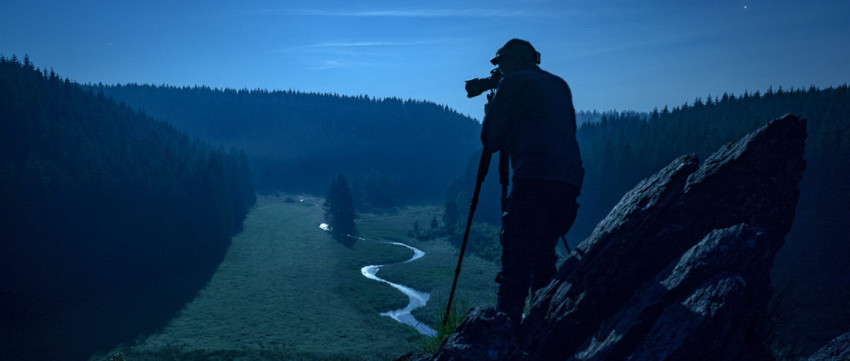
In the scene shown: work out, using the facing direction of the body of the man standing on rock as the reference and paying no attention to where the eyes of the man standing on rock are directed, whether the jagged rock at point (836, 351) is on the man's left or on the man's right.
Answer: on the man's right

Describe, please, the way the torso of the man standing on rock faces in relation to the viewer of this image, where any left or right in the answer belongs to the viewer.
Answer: facing away from the viewer and to the left of the viewer

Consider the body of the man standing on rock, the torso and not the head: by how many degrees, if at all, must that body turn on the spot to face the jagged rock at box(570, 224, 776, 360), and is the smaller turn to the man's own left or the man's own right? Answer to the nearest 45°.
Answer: approximately 180°
